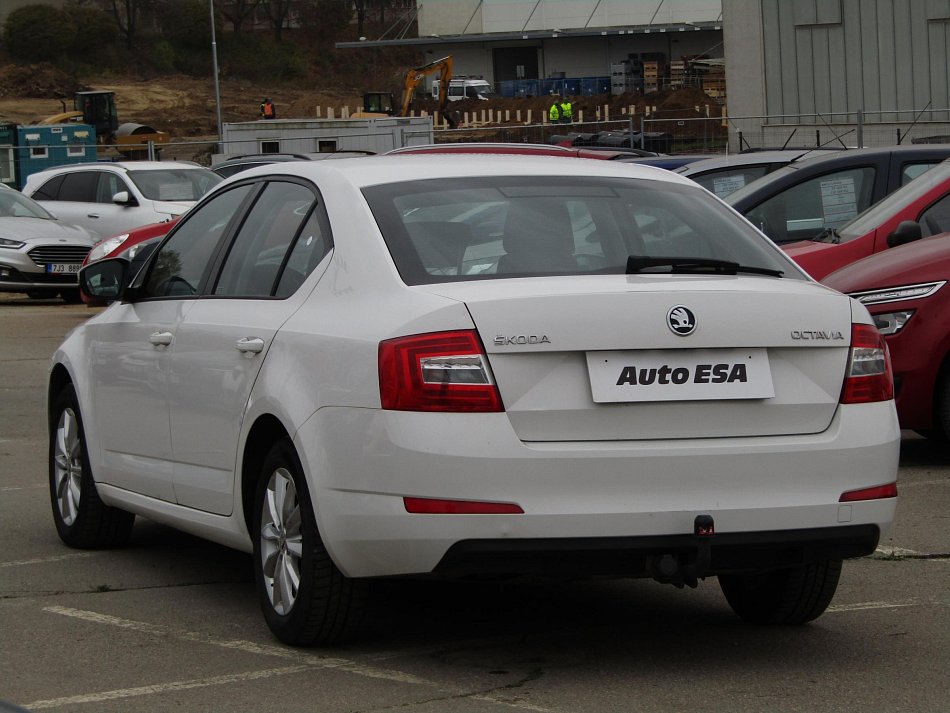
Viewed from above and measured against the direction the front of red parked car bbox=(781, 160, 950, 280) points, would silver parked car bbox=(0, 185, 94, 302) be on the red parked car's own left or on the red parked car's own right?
on the red parked car's own right

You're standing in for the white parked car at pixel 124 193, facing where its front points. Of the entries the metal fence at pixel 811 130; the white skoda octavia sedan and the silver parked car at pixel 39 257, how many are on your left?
1

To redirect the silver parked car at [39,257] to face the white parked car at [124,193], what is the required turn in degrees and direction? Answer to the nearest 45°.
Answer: approximately 90° to its left

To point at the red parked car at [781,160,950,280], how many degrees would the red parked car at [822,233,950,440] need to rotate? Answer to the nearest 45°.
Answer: approximately 135° to its right

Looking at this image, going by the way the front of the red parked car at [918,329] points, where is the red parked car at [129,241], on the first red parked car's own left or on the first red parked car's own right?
on the first red parked car's own right

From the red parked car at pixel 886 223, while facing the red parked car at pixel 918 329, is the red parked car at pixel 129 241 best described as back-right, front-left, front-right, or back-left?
back-right

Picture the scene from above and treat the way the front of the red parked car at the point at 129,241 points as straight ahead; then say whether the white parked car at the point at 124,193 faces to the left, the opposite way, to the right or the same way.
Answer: to the left

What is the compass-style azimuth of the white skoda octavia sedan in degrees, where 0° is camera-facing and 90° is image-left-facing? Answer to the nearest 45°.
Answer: approximately 135°

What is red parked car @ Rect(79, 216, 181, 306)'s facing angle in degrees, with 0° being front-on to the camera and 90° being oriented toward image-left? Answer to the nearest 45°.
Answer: approximately 45°
